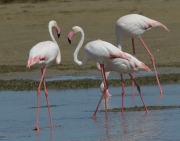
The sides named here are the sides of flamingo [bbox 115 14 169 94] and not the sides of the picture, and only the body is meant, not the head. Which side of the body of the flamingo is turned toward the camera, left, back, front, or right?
left
